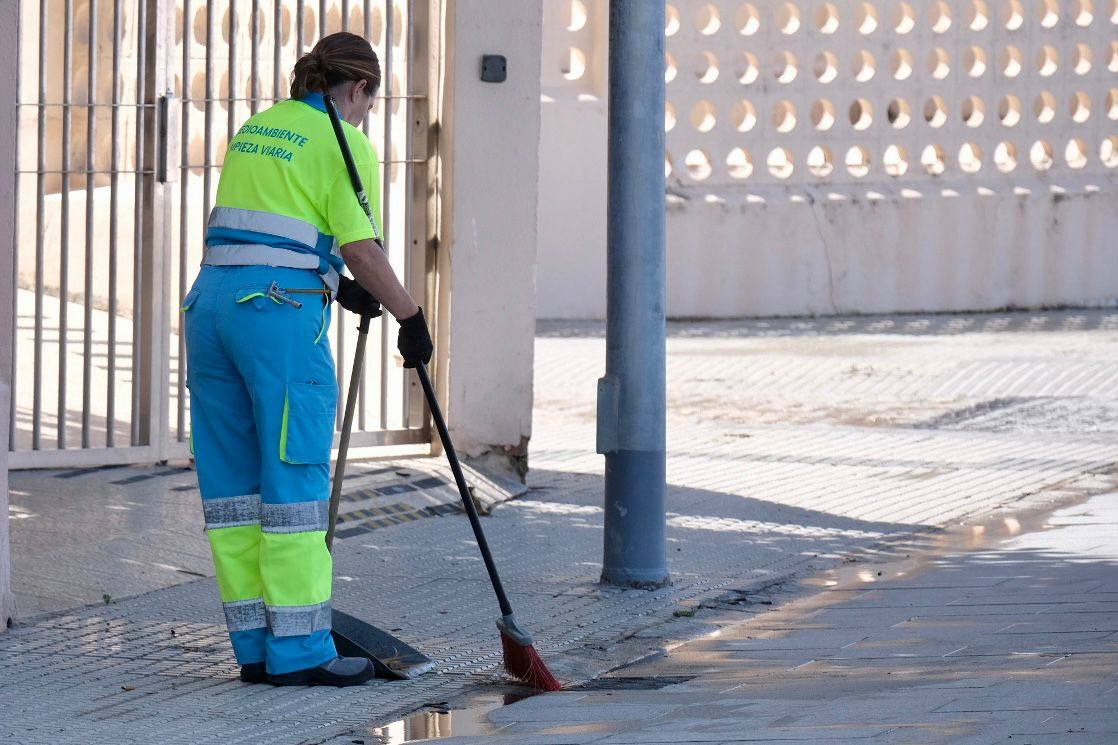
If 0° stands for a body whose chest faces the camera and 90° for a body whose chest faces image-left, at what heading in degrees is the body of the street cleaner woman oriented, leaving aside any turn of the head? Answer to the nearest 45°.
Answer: approximately 225°

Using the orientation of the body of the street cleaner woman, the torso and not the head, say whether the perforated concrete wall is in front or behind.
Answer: in front

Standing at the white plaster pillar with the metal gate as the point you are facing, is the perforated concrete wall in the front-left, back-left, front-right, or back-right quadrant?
back-right

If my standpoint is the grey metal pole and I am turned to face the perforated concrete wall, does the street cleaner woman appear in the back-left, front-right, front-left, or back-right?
back-left

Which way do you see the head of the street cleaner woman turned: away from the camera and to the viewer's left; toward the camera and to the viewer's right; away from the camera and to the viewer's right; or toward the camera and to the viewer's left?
away from the camera and to the viewer's right

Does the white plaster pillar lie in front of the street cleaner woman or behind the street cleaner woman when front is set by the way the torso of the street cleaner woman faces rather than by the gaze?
in front

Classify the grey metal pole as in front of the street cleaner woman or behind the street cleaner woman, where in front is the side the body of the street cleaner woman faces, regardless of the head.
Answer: in front

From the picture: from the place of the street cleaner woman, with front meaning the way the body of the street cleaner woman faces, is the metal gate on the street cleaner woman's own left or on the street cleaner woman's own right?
on the street cleaner woman's own left
